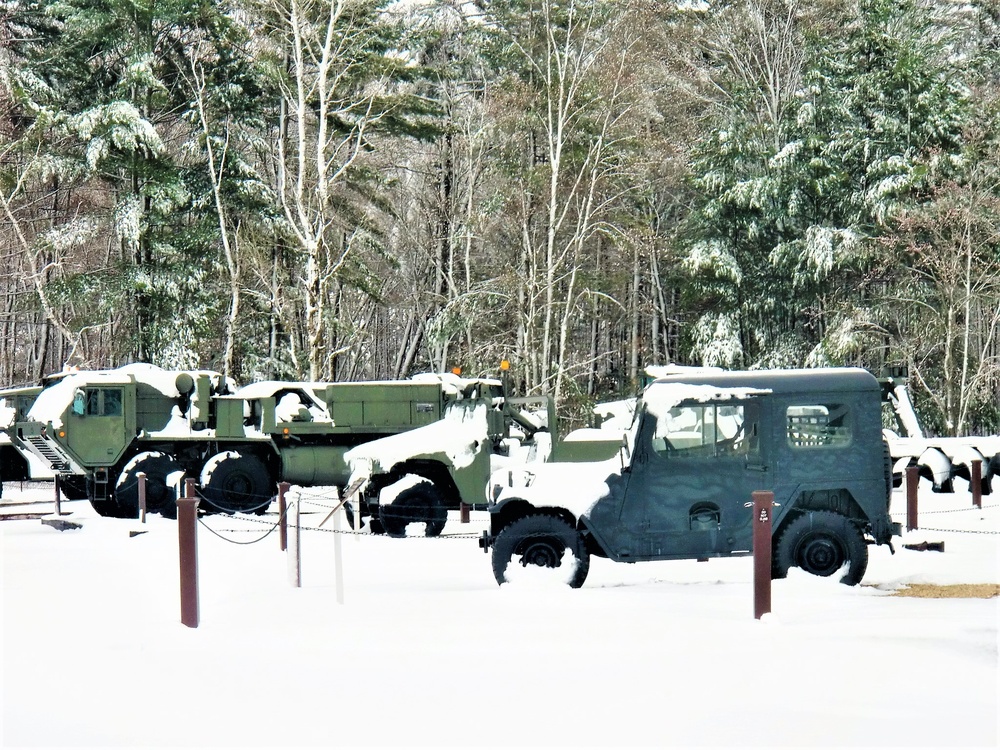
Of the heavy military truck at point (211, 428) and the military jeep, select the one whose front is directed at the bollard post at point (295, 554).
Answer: the military jeep

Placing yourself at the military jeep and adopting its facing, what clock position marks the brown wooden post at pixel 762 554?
The brown wooden post is roughly at 9 o'clock from the military jeep.

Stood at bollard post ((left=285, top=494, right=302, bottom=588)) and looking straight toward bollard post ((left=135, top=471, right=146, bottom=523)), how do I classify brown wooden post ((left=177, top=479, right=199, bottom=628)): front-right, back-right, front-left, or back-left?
back-left

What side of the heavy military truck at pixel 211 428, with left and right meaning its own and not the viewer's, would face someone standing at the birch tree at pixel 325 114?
right

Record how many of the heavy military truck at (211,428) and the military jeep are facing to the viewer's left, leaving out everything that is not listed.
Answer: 2

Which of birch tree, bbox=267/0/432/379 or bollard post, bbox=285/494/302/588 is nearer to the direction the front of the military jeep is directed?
the bollard post

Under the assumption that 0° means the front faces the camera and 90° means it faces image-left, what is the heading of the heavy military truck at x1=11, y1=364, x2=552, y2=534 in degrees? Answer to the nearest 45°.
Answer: approximately 90°

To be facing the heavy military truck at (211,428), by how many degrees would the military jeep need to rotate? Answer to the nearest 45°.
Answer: approximately 45° to its right

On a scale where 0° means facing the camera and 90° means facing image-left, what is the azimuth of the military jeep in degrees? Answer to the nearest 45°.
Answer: approximately 90°

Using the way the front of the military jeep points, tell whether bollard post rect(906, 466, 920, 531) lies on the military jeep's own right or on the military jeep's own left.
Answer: on the military jeep's own right
